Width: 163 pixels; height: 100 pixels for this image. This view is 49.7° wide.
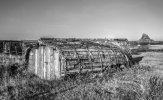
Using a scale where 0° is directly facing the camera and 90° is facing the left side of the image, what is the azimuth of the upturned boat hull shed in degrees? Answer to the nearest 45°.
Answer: approximately 45°
